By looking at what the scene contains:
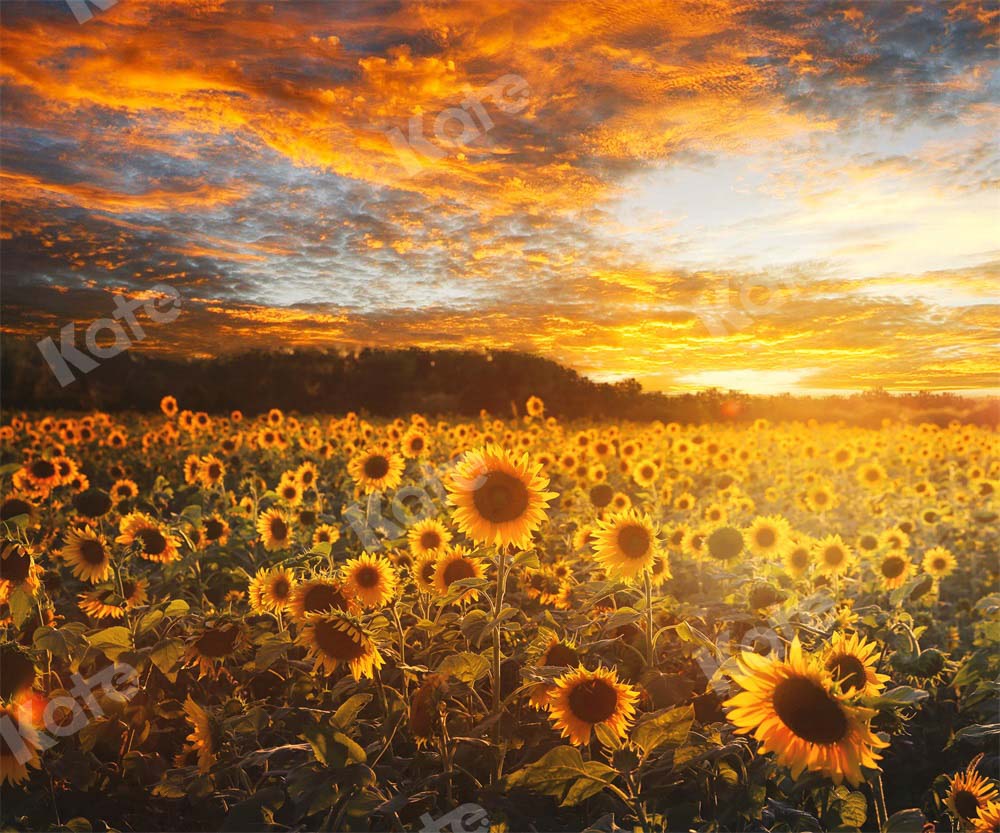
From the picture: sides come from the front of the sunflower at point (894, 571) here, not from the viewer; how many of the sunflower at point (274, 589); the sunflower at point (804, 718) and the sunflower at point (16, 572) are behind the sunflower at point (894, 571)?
0

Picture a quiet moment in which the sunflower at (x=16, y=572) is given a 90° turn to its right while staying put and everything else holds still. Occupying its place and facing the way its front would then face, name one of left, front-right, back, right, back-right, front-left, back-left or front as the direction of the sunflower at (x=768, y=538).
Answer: back

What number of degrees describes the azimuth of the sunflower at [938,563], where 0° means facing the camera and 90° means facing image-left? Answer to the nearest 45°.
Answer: approximately 0°

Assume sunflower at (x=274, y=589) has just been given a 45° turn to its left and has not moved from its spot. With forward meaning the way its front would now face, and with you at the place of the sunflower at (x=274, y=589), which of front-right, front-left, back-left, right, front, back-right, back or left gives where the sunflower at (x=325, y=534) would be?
back-left

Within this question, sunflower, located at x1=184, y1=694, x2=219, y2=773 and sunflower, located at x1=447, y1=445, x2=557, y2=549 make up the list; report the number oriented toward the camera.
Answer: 1

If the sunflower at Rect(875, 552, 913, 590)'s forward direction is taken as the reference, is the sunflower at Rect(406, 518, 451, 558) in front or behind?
in front

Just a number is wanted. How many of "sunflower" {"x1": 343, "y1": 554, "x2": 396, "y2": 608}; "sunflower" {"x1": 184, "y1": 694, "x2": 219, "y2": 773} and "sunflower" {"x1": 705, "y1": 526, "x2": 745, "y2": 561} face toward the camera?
2

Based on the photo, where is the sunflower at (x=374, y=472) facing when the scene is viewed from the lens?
facing the viewer

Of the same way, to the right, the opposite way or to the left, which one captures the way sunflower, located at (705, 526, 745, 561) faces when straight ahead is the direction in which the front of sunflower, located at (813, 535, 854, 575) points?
the same way

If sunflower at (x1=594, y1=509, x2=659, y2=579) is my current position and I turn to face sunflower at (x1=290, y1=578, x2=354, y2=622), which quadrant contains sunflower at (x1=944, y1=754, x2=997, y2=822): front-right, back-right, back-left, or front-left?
front-left

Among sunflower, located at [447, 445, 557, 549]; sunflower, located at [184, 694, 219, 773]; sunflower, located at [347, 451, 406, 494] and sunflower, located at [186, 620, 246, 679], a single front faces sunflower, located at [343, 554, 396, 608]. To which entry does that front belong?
sunflower, located at [347, 451, 406, 494]

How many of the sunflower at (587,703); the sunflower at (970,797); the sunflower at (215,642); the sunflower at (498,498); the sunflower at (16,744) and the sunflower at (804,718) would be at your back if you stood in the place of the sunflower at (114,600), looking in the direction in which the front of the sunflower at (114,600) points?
0

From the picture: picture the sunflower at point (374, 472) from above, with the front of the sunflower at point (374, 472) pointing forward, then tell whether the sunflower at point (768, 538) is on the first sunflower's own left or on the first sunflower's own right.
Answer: on the first sunflower's own left

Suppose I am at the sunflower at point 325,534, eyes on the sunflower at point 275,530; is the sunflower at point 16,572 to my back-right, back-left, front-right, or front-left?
front-left

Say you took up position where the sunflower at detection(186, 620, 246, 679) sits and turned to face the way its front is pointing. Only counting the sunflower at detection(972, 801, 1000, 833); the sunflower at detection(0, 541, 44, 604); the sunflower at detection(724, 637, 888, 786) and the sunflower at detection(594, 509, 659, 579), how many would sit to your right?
1

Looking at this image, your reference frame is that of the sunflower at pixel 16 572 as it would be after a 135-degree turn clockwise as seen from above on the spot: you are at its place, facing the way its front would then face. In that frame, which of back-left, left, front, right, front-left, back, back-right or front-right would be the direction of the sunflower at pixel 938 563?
back-right

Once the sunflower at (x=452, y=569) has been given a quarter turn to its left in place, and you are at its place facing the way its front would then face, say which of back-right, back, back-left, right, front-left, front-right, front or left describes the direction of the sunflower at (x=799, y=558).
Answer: front-left

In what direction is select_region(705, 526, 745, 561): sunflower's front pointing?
toward the camera

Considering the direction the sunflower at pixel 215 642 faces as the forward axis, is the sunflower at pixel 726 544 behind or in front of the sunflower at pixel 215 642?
behind
